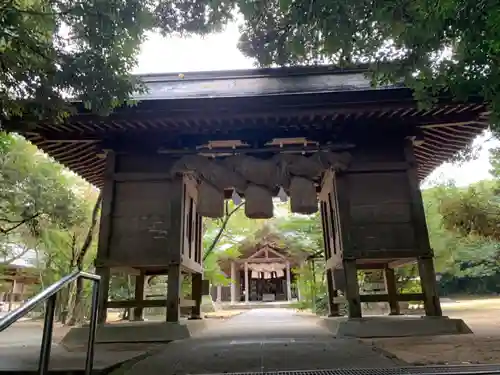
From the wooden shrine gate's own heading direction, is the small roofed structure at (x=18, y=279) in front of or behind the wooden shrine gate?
behind

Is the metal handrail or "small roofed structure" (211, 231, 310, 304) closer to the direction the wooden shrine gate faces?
the metal handrail

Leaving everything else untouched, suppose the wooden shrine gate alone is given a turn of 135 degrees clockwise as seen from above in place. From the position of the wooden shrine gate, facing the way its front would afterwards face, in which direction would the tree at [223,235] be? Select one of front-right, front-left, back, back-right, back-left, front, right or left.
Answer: front-right

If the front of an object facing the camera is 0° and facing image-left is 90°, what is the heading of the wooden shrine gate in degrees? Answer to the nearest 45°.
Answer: approximately 0°

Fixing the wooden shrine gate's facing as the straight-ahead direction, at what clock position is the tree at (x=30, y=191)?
The tree is roughly at 4 o'clock from the wooden shrine gate.

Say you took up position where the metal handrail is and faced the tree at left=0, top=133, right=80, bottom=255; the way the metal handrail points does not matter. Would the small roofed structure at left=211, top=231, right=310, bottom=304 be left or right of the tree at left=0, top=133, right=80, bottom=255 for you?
right

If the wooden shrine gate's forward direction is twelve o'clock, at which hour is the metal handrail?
The metal handrail is roughly at 1 o'clock from the wooden shrine gate.

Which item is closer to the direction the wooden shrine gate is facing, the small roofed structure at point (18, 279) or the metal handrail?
the metal handrail

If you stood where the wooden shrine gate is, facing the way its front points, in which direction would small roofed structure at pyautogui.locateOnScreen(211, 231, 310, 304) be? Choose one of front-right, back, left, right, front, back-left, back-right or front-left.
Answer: back
